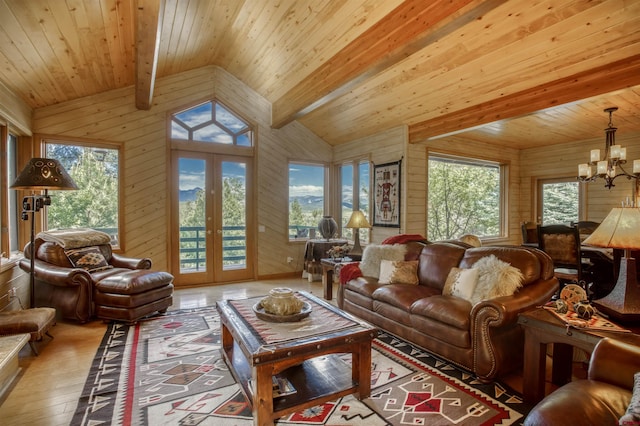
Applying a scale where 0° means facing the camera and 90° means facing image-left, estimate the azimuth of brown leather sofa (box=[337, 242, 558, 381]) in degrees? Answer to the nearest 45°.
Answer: approximately 45°

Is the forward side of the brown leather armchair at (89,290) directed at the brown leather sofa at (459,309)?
yes

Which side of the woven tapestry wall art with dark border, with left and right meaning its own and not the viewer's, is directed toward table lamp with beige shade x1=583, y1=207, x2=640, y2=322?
left

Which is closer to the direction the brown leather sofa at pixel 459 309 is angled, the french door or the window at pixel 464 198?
the french door

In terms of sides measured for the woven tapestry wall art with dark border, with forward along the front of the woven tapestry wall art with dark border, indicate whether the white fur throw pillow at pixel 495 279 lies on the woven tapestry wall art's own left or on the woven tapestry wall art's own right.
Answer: on the woven tapestry wall art's own left

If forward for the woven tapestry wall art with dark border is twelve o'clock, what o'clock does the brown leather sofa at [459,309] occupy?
The brown leather sofa is roughly at 10 o'clock from the woven tapestry wall art with dark border.

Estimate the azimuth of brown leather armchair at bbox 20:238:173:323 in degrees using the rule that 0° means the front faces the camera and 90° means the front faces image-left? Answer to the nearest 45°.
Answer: approximately 315°

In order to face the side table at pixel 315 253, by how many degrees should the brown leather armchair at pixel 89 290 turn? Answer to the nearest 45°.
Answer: approximately 45° to its left
